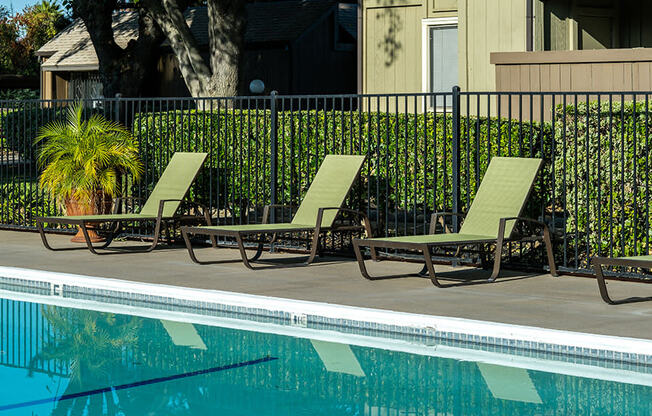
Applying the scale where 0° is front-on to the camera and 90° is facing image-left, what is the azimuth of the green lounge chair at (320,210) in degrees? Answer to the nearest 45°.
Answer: approximately 45°

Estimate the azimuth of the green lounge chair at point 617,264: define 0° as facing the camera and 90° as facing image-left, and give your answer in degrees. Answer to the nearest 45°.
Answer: approximately 45°

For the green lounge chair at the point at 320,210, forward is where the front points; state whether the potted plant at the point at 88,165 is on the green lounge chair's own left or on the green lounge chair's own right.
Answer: on the green lounge chair's own right

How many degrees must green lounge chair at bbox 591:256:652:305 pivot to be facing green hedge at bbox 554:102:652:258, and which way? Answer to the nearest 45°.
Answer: approximately 135° to its right

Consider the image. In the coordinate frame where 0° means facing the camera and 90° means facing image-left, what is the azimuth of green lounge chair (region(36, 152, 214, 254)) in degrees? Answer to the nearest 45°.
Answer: approximately 45°

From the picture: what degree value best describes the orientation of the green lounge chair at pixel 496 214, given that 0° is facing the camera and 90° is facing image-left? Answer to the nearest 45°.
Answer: approximately 45°
